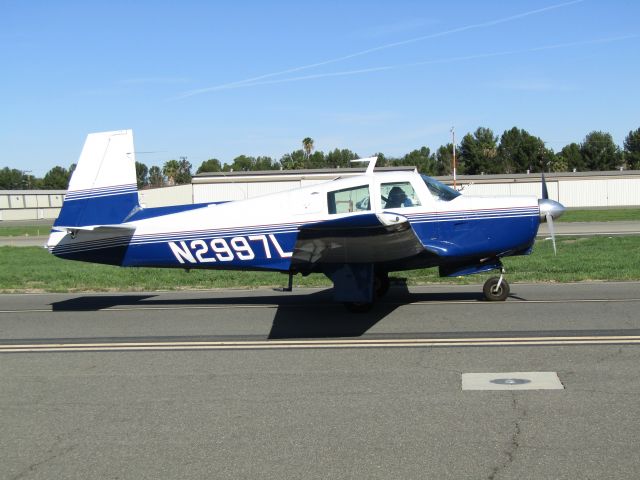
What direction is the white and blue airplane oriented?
to the viewer's right
